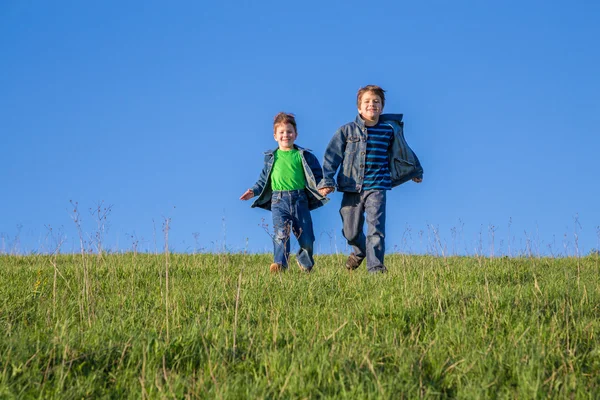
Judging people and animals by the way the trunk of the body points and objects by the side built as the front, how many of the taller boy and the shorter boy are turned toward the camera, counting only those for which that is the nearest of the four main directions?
2

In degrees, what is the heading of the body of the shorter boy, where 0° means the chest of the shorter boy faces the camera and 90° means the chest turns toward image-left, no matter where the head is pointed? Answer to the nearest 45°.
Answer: approximately 0°

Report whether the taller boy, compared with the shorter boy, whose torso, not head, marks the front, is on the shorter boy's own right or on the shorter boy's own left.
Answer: on the shorter boy's own left

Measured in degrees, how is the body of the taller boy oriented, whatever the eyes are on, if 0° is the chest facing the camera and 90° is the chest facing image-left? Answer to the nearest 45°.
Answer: approximately 0°

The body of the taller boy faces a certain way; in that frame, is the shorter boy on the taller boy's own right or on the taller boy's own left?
on the taller boy's own right
